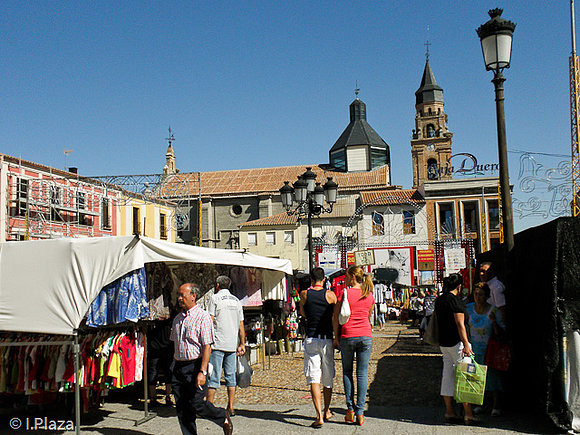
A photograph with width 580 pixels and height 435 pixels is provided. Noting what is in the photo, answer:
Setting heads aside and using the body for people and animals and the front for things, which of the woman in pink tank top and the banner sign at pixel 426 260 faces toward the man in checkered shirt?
the banner sign

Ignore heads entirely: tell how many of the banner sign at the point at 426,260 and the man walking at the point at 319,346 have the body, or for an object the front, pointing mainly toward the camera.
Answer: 1

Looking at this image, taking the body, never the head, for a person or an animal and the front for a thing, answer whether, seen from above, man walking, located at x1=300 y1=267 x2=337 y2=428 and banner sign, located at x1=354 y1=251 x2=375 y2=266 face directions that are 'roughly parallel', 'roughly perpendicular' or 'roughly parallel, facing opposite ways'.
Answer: roughly parallel, facing opposite ways

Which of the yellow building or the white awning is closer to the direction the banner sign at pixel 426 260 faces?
the white awning

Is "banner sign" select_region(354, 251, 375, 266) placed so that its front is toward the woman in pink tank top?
yes

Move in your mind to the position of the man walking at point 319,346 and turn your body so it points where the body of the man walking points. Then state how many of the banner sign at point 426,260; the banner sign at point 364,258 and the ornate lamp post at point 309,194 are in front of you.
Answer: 3

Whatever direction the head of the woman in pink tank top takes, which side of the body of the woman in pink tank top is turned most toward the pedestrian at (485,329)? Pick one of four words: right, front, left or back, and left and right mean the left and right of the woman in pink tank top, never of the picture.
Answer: right

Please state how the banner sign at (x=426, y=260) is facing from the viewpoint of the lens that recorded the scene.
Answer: facing the viewer

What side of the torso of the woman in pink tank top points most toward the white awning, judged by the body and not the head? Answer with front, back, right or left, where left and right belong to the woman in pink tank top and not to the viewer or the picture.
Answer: left

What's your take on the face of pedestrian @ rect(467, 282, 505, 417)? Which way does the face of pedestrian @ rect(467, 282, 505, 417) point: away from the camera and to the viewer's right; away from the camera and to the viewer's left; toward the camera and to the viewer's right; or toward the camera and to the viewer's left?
toward the camera and to the viewer's left

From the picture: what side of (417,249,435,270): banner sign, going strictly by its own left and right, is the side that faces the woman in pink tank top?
front

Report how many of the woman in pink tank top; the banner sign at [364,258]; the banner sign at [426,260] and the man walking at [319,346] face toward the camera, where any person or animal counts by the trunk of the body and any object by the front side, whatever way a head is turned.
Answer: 2

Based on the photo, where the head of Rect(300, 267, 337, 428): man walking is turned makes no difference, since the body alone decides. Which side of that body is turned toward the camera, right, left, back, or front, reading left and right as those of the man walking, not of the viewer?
back

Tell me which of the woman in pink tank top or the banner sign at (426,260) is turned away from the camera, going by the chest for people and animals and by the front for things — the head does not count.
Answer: the woman in pink tank top

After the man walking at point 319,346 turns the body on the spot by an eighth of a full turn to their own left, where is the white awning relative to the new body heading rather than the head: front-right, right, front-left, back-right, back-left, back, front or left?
front-left

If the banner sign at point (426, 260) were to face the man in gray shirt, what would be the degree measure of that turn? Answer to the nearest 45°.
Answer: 0° — it already faces them

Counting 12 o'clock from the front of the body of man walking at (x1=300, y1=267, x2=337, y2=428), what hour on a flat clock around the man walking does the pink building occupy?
The pink building is roughly at 11 o'clock from the man walking.

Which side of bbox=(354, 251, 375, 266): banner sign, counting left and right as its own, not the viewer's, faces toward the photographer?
front

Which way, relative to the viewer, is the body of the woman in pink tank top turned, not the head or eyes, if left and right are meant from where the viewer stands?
facing away from the viewer
